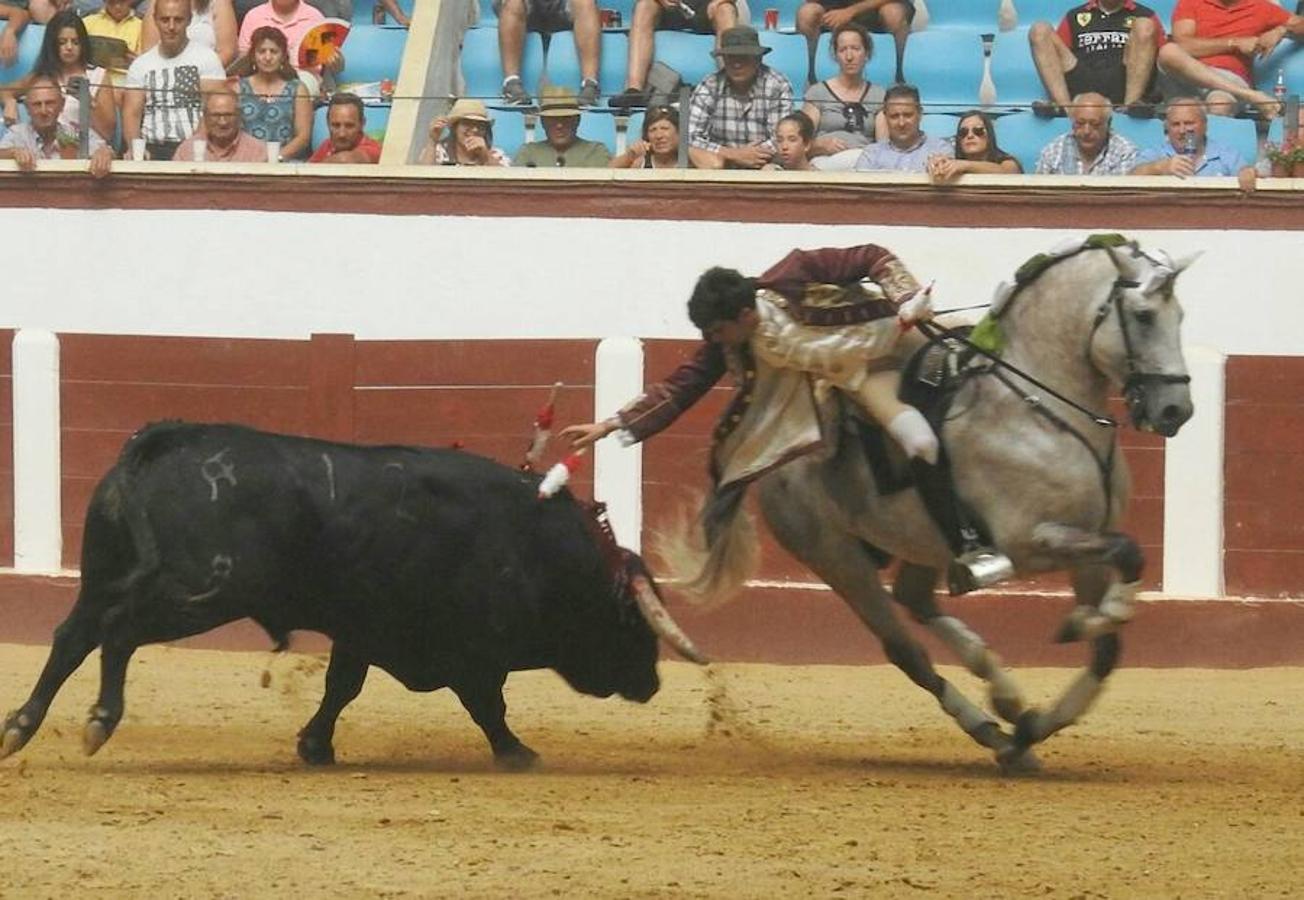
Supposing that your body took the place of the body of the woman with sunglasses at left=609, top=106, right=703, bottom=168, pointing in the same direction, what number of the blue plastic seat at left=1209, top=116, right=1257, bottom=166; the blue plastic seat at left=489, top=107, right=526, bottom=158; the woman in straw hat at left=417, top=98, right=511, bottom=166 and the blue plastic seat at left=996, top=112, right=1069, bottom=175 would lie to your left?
2

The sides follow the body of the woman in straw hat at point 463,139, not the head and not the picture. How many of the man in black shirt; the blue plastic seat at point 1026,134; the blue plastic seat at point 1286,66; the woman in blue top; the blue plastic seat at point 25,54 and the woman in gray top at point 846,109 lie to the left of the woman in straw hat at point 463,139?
4

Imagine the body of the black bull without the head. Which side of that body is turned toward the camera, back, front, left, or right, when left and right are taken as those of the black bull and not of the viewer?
right

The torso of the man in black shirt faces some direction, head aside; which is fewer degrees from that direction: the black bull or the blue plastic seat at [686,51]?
the black bull

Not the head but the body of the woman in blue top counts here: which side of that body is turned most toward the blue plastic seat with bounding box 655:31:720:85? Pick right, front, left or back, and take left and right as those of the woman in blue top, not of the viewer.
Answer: left

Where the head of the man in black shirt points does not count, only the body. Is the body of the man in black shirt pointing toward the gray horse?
yes

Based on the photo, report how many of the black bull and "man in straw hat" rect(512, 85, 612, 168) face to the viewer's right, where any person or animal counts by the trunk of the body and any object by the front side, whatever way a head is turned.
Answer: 1

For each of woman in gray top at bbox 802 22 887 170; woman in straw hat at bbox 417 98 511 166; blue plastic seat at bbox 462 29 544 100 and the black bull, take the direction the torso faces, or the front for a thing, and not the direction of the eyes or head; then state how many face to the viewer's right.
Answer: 1

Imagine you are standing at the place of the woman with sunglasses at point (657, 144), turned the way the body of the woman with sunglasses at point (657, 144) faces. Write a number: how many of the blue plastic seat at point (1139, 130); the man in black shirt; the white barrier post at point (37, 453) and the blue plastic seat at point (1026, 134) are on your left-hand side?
3
